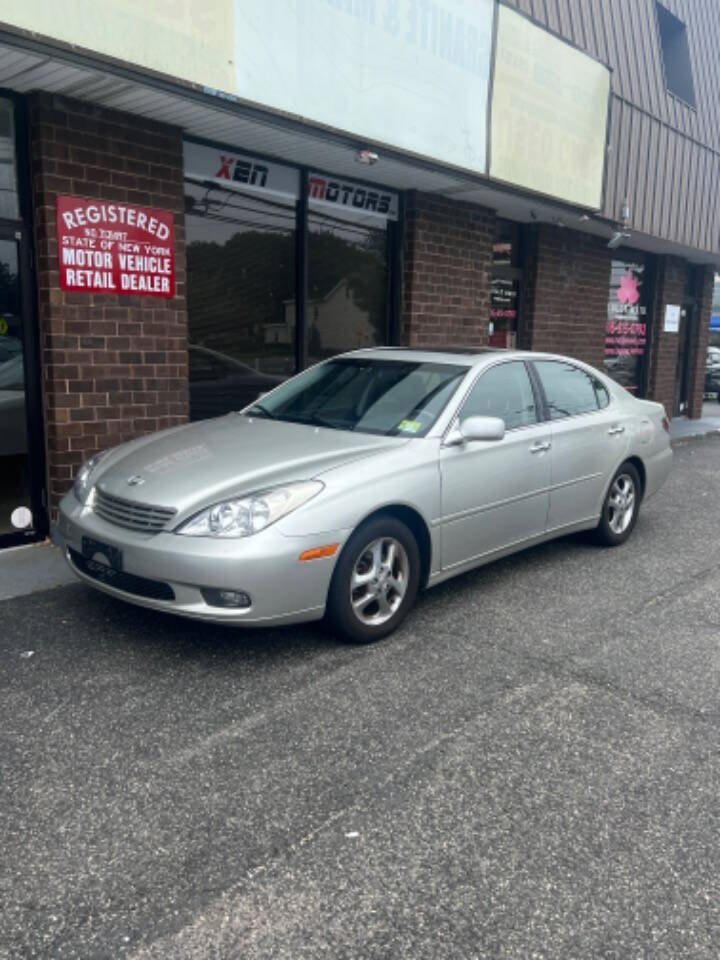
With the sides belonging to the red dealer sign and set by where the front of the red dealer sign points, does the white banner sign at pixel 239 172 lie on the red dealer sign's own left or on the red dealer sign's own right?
on the red dealer sign's own left

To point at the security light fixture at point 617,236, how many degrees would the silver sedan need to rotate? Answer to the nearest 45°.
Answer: approximately 180°

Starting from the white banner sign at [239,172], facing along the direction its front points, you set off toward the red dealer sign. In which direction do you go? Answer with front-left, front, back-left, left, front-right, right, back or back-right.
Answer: right

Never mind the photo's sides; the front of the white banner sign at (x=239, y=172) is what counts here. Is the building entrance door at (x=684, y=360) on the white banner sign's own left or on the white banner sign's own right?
on the white banner sign's own left

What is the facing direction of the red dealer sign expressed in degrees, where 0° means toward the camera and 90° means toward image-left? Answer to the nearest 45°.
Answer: approximately 315°

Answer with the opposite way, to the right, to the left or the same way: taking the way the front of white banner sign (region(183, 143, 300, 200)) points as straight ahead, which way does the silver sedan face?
to the right

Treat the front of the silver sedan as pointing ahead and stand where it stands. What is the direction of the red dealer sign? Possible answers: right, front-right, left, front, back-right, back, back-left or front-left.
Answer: right

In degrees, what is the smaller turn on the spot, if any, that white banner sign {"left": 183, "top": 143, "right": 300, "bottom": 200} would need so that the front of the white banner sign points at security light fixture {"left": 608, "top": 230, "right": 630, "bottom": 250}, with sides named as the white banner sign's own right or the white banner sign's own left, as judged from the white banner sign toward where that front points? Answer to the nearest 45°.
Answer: approximately 90° to the white banner sign's own left

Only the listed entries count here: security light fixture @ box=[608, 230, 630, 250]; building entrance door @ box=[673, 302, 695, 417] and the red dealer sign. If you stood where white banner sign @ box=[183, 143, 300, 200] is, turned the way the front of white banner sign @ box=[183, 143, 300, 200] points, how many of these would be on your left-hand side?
2

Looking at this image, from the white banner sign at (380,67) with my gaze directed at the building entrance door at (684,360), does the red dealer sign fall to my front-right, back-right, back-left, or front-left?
back-left

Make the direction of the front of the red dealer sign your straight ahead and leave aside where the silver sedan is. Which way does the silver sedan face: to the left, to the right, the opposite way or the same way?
to the right

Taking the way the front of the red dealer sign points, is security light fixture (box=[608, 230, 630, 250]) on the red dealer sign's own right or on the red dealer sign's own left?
on the red dealer sign's own left

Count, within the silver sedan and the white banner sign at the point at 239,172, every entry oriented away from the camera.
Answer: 0

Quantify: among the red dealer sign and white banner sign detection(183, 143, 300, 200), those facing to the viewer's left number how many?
0

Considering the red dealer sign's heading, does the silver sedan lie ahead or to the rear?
ahead

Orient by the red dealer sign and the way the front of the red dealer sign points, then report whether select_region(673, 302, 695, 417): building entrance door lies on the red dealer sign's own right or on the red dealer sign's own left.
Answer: on the red dealer sign's own left

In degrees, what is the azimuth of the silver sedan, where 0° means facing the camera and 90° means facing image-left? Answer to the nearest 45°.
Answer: approximately 45°
